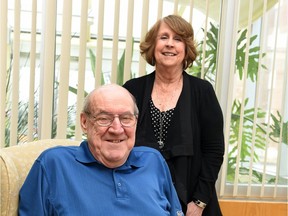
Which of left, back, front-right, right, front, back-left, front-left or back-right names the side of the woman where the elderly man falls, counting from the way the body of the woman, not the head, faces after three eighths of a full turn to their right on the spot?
left

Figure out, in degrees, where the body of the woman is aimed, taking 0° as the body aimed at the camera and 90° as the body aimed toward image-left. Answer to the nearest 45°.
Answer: approximately 0°

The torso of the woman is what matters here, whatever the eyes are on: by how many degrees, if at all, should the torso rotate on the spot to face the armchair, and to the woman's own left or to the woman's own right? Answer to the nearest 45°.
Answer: approximately 45° to the woman's own right
